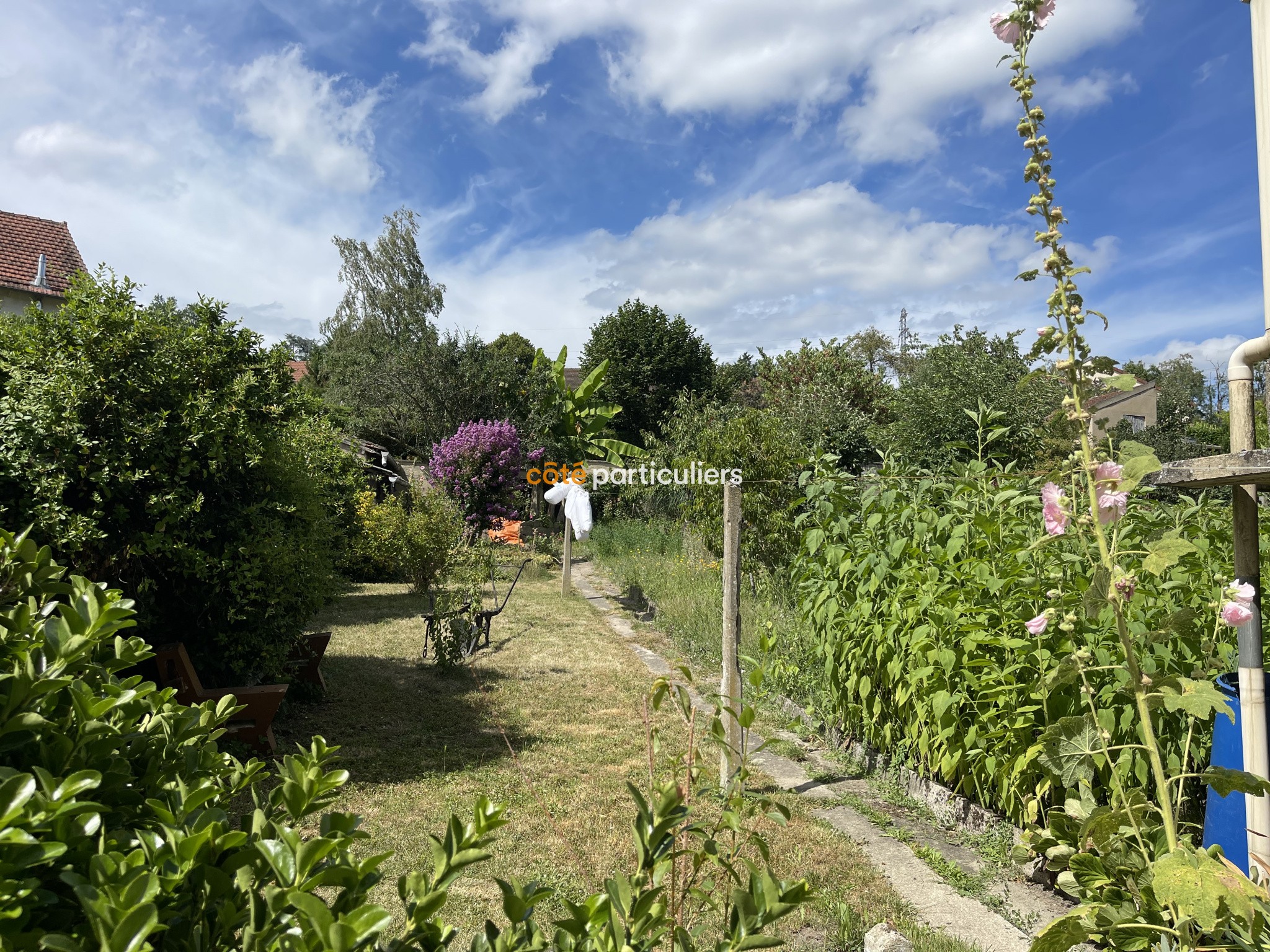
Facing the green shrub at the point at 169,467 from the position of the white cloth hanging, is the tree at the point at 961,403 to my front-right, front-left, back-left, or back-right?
back-left

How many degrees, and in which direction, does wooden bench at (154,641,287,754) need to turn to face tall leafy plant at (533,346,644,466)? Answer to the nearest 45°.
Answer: approximately 45° to its left

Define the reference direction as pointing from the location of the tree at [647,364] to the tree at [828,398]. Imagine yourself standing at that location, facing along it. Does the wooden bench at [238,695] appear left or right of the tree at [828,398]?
right

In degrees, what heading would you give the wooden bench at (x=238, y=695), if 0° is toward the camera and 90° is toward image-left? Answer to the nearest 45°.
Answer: approximately 270°

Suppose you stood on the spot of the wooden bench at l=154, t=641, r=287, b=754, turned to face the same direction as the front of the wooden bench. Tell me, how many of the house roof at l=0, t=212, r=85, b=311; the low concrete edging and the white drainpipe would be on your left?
1

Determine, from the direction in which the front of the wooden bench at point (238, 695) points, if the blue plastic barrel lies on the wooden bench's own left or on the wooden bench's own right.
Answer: on the wooden bench's own right

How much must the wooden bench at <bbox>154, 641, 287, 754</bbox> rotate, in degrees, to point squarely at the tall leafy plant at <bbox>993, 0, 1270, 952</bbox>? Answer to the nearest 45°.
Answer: approximately 90° to its right

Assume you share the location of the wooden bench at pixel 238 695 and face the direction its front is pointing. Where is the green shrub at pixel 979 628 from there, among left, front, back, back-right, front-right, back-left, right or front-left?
front-right

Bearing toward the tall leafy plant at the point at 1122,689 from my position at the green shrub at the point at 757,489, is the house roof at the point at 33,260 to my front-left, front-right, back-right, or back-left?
back-right

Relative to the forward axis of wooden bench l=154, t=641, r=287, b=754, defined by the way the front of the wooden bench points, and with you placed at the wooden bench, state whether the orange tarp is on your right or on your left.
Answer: on your left

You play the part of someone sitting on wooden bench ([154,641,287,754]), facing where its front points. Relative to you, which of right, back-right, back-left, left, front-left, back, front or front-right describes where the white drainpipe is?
front-right

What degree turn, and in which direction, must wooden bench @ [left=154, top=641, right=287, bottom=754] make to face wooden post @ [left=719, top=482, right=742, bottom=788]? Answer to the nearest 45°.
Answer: approximately 45° to its right
